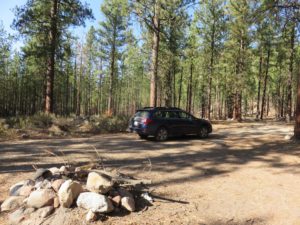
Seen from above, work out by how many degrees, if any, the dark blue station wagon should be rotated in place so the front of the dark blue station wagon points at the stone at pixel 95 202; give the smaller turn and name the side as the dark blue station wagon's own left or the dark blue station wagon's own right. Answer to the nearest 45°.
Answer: approximately 135° to the dark blue station wagon's own right

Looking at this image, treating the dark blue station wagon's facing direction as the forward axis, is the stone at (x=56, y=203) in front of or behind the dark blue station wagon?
behind

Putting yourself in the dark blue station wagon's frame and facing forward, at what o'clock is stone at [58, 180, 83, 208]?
The stone is roughly at 5 o'clock from the dark blue station wagon.

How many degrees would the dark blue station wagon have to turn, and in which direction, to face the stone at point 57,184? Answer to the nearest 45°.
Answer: approximately 135° to its right

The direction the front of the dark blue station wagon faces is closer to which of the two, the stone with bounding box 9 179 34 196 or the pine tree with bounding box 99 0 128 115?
the pine tree

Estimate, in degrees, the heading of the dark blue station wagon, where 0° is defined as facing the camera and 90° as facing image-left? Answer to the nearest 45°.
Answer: approximately 225°

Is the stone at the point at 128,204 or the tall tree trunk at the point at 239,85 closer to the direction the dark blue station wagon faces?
the tall tree trunk

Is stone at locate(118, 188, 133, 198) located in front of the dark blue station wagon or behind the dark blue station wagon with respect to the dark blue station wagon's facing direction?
behind

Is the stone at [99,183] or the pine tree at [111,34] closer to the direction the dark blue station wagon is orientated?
the pine tree

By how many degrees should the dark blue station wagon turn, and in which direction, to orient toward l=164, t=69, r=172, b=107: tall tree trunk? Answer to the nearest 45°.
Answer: approximately 45° to its left

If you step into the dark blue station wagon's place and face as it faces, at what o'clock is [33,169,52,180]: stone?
The stone is roughly at 5 o'clock from the dark blue station wagon.

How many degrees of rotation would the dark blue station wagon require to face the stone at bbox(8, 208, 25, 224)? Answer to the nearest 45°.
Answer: approximately 135° to its right

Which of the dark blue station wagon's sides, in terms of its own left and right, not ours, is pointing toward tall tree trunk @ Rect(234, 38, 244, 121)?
front

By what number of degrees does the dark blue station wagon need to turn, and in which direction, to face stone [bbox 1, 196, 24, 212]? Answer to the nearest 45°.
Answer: approximately 135° to its right

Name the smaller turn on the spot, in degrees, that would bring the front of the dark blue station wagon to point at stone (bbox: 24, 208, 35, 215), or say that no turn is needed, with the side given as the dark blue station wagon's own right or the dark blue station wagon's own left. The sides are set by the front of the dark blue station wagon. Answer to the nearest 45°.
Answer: approximately 135° to the dark blue station wagon's own right

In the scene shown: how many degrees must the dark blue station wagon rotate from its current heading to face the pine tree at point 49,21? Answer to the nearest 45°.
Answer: approximately 90° to its left
